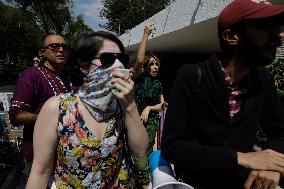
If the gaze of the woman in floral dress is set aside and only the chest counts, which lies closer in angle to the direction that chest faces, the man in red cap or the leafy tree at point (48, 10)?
the man in red cap

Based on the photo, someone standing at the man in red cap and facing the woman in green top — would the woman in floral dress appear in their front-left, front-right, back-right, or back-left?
front-left

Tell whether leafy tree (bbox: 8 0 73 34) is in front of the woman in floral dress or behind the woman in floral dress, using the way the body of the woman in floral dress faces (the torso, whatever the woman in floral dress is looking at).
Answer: behind

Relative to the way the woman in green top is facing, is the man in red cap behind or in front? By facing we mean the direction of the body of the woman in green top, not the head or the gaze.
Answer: in front

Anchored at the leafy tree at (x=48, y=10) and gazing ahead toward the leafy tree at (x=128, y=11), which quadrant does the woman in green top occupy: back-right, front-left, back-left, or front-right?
front-right

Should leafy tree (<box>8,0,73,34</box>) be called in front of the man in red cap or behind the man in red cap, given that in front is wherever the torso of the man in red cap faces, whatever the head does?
behind

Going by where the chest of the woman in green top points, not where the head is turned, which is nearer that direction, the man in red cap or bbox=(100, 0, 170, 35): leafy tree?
the man in red cap

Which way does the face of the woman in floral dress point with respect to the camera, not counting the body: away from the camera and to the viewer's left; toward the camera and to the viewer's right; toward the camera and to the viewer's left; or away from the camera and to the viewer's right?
toward the camera and to the viewer's right

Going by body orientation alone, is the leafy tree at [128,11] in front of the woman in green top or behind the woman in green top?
behind

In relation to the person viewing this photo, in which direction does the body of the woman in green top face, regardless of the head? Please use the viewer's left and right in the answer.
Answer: facing the viewer and to the right of the viewer
